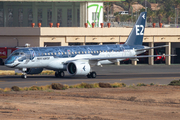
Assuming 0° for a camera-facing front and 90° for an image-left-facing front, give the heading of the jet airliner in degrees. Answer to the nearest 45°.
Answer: approximately 45°
